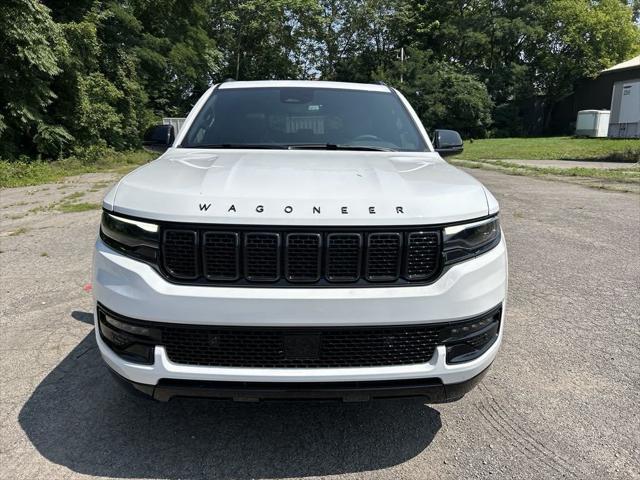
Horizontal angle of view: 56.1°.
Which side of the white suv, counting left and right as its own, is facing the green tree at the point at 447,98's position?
back

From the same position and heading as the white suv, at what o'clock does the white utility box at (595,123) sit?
The white utility box is roughly at 7 o'clock from the white suv.

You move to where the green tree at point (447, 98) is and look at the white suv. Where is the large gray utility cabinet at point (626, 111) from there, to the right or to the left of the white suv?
left

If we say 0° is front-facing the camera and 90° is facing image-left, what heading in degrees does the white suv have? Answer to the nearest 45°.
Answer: approximately 0°

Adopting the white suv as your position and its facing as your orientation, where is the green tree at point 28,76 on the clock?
The green tree is roughly at 5 o'clock from the white suv.

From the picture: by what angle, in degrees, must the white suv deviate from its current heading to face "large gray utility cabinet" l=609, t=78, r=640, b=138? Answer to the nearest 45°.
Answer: approximately 135° to its left
